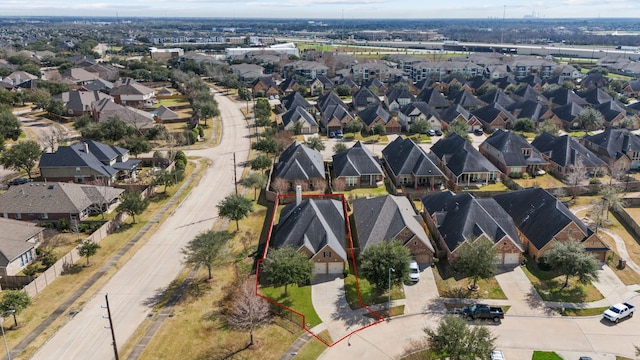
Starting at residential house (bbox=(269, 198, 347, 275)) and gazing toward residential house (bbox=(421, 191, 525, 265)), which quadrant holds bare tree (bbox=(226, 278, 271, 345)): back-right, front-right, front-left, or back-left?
back-right

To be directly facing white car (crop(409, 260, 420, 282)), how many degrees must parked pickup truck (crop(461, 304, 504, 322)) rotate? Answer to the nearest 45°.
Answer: approximately 45° to its right

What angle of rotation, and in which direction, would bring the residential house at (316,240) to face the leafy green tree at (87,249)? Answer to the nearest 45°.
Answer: approximately 90° to its right

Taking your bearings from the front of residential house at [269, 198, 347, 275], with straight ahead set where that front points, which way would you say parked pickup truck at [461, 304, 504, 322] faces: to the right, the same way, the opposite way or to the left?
to the right

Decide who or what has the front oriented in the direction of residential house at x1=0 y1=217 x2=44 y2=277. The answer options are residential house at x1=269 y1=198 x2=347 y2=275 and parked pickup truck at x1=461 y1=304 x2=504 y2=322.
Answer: the parked pickup truck

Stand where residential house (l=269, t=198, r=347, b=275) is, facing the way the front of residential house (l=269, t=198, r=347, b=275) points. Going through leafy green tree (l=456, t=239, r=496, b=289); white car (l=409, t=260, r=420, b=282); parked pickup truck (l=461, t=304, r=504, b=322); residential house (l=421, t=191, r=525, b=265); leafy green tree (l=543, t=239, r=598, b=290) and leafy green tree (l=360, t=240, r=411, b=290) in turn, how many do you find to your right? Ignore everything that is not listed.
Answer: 0

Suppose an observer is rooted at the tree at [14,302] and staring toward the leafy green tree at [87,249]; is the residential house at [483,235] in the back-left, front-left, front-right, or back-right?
front-right

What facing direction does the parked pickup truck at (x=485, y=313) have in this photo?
to the viewer's left

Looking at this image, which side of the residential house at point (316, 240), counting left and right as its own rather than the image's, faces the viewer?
front

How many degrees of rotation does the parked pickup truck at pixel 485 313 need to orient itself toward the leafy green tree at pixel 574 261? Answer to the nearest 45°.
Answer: approximately 135° to its right

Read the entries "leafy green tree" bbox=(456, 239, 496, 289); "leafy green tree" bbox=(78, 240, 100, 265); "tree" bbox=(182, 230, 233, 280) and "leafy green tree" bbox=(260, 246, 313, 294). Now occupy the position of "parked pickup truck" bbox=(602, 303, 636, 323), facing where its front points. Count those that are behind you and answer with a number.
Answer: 0
